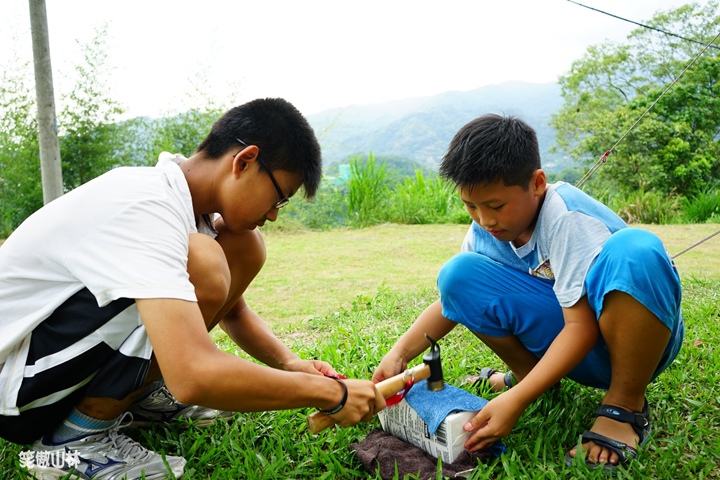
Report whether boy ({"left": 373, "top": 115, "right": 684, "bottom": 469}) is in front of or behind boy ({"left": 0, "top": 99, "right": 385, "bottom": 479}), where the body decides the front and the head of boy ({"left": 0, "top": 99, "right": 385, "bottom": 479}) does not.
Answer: in front

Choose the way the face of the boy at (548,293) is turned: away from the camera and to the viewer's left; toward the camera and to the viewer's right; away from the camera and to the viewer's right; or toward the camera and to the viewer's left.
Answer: toward the camera and to the viewer's left

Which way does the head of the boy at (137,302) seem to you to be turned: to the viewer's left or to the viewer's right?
to the viewer's right

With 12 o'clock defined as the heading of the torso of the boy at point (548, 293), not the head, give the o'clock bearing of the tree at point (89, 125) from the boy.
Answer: The tree is roughly at 3 o'clock from the boy.

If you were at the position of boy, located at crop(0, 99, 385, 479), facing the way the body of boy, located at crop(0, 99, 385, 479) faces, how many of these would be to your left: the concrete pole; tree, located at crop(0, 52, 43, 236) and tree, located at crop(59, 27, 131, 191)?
3

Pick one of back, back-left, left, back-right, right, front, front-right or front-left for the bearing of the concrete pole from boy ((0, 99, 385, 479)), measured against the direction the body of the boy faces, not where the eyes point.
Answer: left

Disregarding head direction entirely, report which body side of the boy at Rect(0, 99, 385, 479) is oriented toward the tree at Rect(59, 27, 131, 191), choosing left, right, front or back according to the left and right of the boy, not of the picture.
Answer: left

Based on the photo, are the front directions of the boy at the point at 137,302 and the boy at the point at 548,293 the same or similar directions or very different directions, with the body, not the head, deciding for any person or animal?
very different directions

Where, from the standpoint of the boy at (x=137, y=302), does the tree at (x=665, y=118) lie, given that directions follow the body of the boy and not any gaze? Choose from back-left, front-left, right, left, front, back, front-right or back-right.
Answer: front-left

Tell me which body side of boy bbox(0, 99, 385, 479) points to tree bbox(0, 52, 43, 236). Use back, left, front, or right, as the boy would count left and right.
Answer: left

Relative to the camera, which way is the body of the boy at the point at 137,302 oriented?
to the viewer's right

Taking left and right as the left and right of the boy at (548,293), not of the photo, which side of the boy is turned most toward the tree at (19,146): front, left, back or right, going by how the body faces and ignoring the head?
right

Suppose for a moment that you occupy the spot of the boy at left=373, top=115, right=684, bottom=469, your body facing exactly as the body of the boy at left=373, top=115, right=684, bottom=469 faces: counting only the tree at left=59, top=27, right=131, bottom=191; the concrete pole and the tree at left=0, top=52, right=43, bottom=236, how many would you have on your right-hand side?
3
